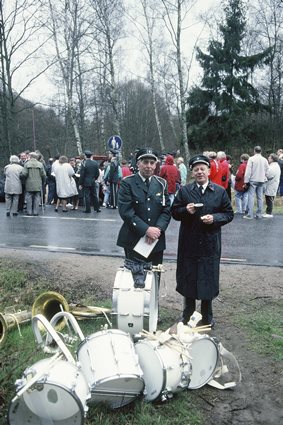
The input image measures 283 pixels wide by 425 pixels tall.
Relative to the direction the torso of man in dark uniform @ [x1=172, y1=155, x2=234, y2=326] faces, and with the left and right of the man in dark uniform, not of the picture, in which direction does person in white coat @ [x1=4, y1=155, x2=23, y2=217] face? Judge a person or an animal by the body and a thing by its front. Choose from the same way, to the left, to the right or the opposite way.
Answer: the opposite way

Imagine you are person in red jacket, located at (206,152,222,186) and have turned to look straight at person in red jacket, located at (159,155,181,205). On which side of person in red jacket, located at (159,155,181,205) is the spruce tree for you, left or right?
right

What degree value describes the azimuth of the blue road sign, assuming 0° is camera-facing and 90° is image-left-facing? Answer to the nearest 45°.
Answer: approximately 0°

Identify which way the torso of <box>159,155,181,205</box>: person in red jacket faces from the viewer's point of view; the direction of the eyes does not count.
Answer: away from the camera

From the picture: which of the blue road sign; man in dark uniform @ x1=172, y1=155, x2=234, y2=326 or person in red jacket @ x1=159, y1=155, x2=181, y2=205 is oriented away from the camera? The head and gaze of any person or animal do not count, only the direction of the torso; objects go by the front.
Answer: the person in red jacket

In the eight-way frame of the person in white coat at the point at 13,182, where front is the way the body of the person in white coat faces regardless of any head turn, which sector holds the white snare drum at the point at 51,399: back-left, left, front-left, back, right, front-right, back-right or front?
back

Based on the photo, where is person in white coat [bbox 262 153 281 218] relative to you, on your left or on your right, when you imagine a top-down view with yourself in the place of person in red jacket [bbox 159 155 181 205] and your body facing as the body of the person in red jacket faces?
on your right

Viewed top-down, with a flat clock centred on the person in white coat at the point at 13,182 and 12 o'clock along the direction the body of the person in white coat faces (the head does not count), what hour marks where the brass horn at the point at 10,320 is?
The brass horn is roughly at 6 o'clock from the person in white coat.

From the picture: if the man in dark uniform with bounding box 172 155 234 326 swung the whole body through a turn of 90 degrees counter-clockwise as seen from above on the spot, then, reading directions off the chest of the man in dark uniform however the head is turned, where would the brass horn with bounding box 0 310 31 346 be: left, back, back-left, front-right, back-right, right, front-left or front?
back

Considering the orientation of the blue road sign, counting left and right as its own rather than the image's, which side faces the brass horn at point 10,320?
front

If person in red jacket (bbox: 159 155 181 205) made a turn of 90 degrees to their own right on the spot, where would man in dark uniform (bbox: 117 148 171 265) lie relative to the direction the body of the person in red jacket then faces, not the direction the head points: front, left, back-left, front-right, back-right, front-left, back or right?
right

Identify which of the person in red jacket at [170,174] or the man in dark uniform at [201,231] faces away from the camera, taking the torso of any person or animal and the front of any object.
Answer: the person in red jacket

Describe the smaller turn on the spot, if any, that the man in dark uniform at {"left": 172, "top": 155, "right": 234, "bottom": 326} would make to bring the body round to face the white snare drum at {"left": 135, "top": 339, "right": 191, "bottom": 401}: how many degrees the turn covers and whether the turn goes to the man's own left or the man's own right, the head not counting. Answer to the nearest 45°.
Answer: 0° — they already face it

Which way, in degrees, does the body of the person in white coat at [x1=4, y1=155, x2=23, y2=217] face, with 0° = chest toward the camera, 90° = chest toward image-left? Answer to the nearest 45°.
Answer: approximately 180°

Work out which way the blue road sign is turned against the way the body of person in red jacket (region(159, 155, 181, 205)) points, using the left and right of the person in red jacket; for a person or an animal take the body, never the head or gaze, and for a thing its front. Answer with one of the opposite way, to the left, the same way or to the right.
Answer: the opposite way
